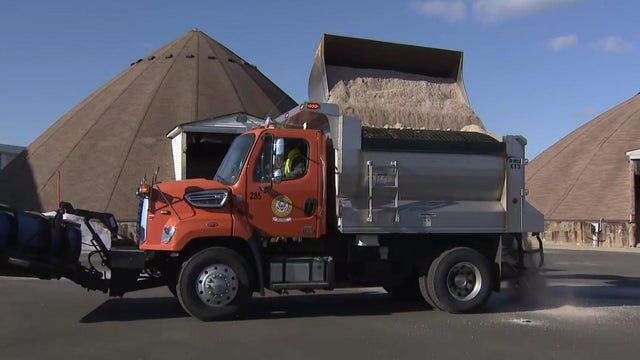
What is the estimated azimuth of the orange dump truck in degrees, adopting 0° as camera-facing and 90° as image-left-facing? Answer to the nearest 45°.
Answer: approximately 90°

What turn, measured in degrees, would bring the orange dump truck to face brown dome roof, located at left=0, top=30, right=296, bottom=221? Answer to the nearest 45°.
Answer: approximately 90° to its right
